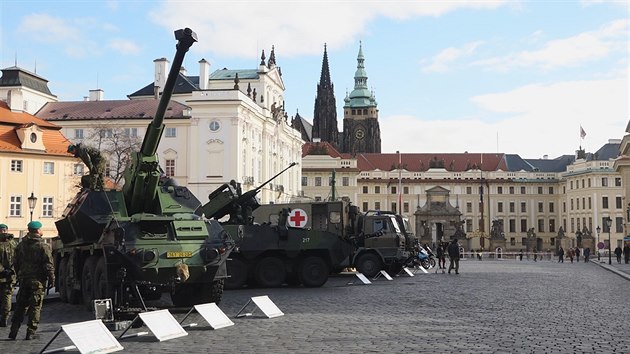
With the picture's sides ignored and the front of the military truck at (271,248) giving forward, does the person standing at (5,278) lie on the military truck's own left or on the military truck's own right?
on the military truck's own right

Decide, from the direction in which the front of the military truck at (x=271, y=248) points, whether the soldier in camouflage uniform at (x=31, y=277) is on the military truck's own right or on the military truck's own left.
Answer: on the military truck's own right

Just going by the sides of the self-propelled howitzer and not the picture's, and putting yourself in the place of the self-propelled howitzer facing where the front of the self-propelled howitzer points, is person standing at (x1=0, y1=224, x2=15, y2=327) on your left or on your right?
on your right

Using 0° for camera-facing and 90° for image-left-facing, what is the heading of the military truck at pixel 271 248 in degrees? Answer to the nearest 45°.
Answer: approximately 315°

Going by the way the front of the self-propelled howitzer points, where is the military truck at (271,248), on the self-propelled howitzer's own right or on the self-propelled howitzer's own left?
on the self-propelled howitzer's own left
